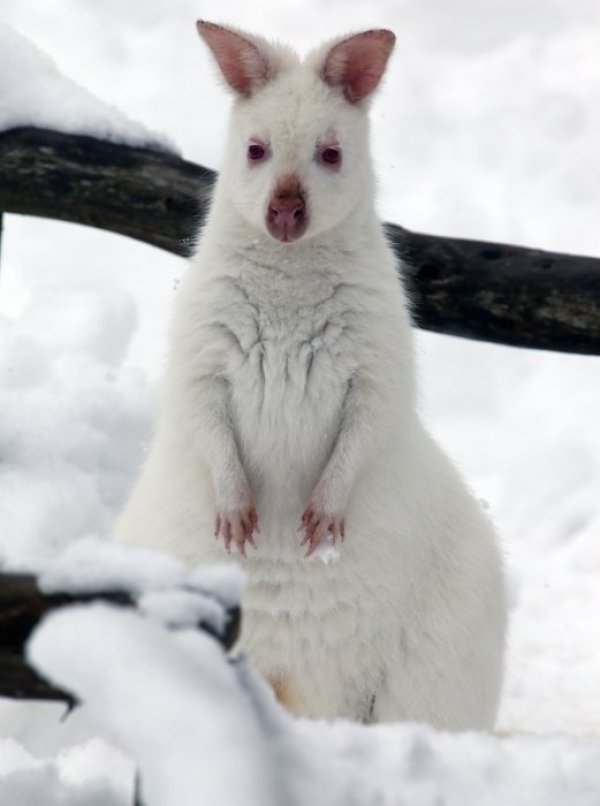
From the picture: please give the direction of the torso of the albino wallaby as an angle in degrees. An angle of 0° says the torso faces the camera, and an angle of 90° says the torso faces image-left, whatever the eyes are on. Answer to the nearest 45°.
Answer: approximately 0°
